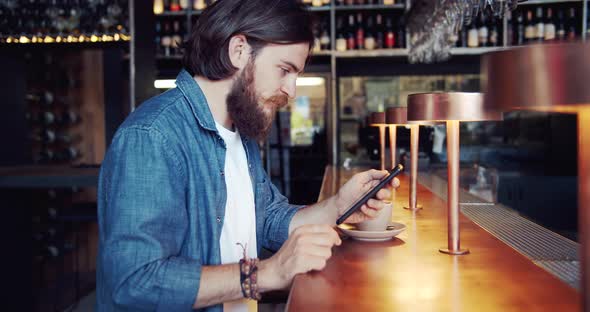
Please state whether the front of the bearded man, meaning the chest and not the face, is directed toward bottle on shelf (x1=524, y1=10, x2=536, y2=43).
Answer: no

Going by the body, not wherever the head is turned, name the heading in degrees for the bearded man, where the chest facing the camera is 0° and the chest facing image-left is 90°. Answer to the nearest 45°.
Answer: approximately 270°

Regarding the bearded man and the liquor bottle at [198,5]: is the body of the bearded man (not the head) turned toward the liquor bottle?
no

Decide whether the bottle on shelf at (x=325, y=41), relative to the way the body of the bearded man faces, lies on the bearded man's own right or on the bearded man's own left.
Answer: on the bearded man's own left

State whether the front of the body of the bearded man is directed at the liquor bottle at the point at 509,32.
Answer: no

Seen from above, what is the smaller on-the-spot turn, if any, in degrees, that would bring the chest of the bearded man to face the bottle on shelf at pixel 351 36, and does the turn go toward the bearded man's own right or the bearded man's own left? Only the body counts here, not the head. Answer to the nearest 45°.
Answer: approximately 90° to the bearded man's own left

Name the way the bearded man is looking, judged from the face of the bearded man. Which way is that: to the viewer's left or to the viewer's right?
to the viewer's right

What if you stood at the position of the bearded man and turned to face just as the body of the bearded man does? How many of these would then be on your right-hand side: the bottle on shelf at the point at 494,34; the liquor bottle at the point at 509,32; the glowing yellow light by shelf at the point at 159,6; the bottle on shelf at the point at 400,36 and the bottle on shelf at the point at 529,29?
0

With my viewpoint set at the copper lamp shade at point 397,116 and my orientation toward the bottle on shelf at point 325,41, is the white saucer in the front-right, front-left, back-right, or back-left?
back-left
